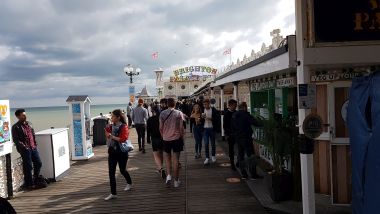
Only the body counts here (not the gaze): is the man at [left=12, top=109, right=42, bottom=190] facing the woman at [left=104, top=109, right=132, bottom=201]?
yes

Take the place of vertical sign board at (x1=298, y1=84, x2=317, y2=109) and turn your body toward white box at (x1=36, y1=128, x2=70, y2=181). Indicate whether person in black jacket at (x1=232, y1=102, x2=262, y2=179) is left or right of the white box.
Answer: right

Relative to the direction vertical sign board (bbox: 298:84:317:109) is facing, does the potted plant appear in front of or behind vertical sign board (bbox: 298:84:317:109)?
behind

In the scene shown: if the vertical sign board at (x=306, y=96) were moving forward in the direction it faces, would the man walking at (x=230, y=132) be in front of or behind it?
behind

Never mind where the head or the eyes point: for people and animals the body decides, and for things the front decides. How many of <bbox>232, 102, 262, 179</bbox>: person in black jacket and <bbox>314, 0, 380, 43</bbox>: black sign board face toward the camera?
1
